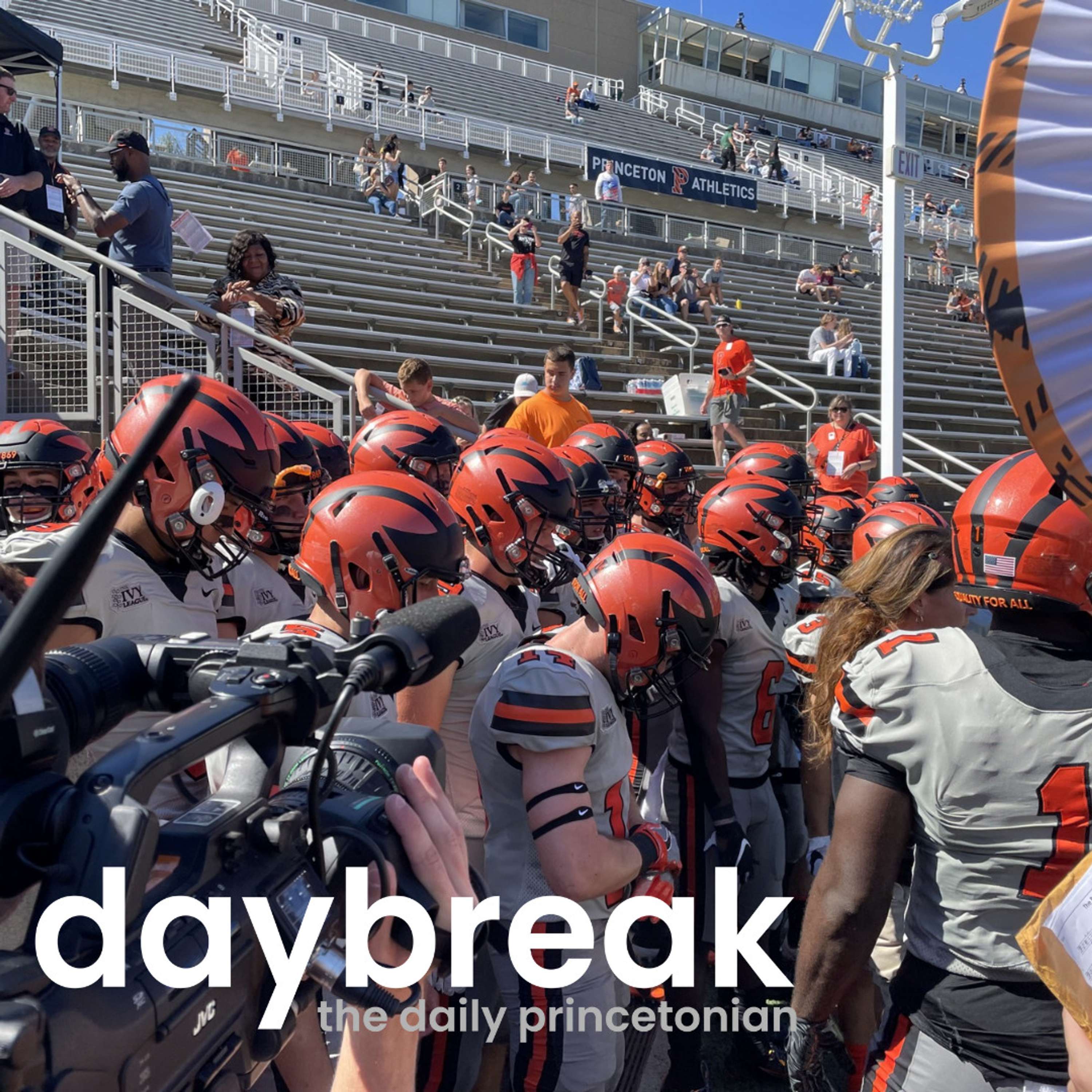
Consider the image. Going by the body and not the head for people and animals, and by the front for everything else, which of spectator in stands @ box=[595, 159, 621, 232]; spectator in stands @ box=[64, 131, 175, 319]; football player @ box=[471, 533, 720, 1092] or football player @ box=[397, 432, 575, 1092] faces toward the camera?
spectator in stands @ box=[595, 159, 621, 232]

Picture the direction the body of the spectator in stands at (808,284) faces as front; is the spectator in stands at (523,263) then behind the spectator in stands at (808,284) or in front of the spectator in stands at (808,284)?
in front

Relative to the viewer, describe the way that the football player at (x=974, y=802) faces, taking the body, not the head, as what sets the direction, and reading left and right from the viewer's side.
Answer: facing away from the viewer

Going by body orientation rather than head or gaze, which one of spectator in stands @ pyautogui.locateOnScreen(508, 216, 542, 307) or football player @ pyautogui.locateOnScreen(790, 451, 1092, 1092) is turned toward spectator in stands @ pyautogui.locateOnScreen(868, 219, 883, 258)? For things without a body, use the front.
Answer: the football player

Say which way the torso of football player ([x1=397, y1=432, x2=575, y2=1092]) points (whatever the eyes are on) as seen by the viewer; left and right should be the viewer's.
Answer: facing to the right of the viewer

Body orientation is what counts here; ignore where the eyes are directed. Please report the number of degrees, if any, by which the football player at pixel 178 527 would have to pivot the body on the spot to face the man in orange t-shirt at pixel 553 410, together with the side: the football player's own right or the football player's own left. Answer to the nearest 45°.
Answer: approximately 90° to the football player's own left

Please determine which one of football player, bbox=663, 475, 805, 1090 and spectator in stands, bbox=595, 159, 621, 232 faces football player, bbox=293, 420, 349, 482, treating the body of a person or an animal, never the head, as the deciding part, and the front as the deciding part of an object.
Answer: the spectator in stands

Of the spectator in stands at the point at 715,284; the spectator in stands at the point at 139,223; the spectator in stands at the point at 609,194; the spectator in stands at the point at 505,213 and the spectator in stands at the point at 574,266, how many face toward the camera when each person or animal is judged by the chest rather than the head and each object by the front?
4

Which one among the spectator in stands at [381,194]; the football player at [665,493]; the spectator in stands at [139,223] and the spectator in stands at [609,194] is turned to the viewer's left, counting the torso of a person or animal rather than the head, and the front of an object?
the spectator in stands at [139,223]

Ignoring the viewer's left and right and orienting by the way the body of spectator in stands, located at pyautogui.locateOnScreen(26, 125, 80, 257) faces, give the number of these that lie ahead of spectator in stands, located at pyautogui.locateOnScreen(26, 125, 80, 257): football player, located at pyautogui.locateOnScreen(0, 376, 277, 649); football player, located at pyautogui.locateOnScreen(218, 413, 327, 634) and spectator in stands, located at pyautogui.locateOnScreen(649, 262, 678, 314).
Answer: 2
